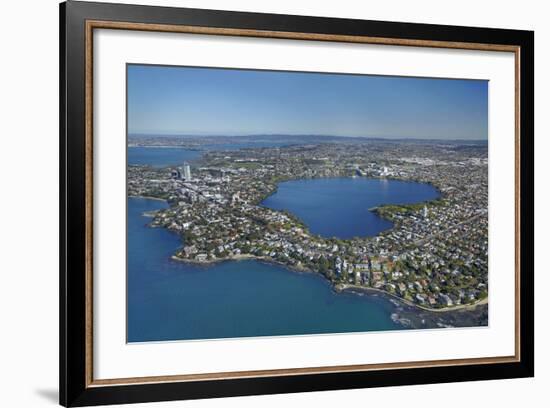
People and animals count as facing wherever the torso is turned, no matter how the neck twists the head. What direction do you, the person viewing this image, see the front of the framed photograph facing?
facing the viewer and to the right of the viewer
